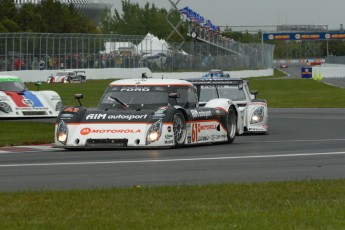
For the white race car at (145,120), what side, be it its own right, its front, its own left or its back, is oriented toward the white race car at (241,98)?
back

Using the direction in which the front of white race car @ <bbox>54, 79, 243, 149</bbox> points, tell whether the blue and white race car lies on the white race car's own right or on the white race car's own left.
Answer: on the white race car's own right

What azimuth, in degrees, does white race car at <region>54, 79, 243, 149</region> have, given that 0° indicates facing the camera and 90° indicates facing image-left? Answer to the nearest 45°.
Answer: approximately 45°

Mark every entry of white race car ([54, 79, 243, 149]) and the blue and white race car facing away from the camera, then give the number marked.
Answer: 0
